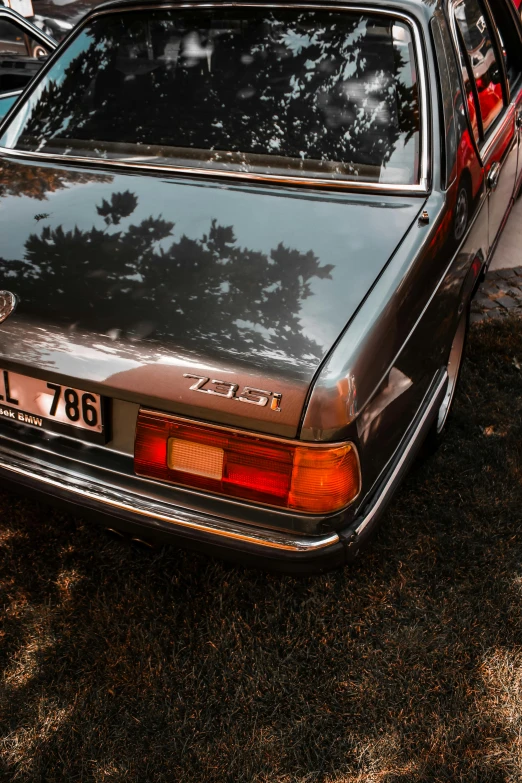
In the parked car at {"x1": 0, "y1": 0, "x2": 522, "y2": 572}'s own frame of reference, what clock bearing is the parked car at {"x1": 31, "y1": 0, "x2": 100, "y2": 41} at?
the parked car at {"x1": 31, "y1": 0, "x2": 100, "y2": 41} is roughly at 10 o'clock from the parked car at {"x1": 0, "y1": 0, "x2": 522, "y2": 572}.

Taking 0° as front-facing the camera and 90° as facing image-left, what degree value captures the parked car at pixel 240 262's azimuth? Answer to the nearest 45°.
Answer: approximately 225°

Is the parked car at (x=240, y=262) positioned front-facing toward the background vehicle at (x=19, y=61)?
no
